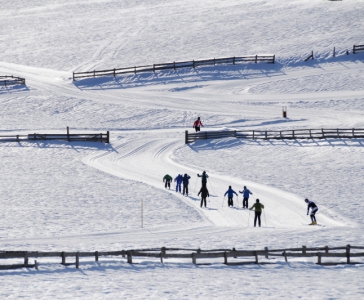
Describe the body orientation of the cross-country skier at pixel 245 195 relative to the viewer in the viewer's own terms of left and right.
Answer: facing away from the viewer

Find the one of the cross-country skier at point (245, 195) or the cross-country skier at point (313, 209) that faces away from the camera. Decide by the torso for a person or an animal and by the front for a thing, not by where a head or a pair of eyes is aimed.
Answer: the cross-country skier at point (245, 195)

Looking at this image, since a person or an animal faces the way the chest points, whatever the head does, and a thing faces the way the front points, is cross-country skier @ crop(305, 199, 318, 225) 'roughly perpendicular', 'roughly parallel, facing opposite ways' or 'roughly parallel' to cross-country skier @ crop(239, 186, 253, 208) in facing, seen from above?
roughly perpendicular

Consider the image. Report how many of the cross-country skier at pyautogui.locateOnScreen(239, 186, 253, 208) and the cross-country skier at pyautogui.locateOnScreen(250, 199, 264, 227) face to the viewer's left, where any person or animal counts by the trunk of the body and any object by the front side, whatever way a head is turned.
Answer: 0

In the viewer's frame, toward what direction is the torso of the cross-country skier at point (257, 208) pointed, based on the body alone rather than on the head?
away from the camera

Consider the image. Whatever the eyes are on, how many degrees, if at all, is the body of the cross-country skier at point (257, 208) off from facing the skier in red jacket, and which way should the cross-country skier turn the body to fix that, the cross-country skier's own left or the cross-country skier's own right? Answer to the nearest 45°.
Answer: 0° — they already face them

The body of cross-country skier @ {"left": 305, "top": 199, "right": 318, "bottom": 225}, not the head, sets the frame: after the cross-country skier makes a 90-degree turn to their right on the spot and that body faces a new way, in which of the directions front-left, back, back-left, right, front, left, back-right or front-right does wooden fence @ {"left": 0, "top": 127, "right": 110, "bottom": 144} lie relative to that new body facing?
front-left

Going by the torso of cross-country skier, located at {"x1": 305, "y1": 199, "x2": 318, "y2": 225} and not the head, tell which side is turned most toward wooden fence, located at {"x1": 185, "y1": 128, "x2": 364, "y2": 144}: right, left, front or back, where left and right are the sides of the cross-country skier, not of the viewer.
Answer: right

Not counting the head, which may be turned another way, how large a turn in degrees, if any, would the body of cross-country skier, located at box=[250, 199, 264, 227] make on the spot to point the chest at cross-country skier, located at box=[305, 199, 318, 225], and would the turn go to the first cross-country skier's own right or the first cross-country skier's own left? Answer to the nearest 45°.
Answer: approximately 90° to the first cross-country skier's own right

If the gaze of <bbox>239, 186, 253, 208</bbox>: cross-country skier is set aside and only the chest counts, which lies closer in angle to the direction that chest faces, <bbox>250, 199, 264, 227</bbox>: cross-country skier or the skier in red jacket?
the skier in red jacket

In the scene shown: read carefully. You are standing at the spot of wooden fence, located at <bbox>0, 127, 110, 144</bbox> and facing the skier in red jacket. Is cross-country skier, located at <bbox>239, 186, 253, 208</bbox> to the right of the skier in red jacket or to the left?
right

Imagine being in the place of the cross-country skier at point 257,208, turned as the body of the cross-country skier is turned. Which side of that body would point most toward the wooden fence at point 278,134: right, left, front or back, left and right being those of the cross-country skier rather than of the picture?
front

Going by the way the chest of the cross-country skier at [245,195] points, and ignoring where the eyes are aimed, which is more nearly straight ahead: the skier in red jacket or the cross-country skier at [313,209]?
the skier in red jacket

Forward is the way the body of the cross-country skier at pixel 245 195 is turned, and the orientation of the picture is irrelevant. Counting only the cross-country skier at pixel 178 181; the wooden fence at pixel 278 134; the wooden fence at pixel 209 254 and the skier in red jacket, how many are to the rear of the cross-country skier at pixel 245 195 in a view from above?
1

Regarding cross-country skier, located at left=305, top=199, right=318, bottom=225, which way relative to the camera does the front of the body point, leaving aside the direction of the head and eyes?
to the viewer's left
